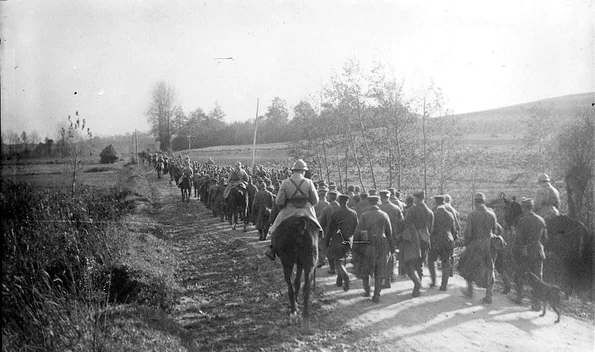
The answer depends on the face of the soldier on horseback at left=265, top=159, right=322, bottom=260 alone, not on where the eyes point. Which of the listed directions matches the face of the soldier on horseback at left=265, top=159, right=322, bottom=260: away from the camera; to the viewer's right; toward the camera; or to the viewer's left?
away from the camera

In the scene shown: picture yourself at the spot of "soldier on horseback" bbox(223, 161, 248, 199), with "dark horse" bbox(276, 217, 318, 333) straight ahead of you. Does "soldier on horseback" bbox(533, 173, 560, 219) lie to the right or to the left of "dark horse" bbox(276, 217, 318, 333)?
left

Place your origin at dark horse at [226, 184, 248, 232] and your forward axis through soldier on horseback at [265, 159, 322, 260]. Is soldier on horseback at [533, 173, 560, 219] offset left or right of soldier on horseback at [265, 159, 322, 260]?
left

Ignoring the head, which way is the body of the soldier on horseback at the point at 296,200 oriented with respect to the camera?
away from the camera

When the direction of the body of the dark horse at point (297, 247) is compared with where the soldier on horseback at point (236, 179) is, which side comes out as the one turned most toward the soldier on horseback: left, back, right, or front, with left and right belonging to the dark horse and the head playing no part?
front

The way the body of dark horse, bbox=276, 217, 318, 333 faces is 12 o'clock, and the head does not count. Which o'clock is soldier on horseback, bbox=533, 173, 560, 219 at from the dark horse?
The soldier on horseback is roughly at 2 o'clock from the dark horse.

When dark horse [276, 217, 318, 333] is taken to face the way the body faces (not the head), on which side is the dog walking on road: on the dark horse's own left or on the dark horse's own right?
on the dark horse's own right

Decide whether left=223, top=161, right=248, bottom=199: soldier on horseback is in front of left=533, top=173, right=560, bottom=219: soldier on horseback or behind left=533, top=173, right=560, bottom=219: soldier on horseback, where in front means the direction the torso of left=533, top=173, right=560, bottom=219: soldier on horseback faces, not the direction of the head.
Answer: in front

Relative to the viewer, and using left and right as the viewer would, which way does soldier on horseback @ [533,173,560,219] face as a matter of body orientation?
facing away from the viewer and to the left of the viewer

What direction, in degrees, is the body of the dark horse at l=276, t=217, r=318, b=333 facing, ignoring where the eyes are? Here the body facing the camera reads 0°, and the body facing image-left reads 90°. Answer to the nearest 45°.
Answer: approximately 180°
